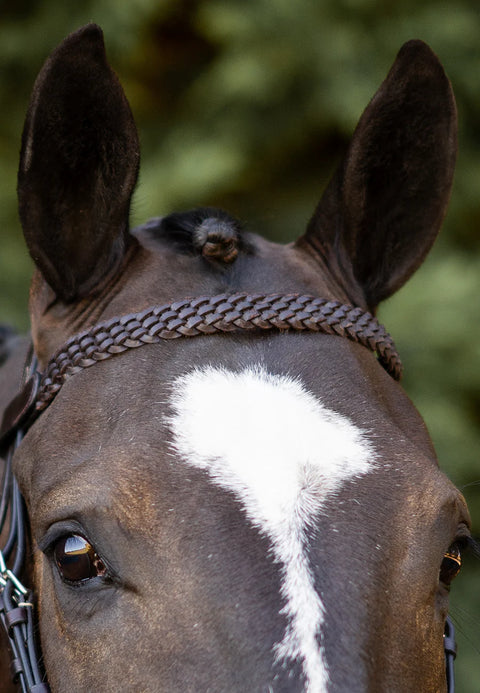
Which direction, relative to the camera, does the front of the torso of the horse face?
toward the camera
